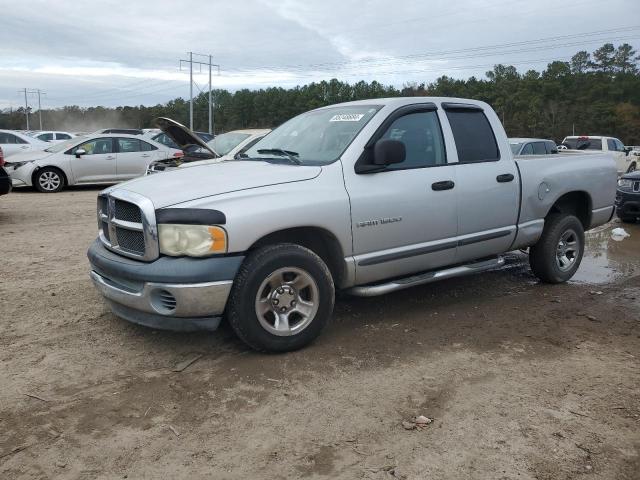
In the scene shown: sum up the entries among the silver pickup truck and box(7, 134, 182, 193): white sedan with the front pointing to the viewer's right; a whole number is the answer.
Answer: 0

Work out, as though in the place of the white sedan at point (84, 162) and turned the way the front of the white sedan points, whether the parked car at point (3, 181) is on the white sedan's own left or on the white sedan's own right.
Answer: on the white sedan's own left

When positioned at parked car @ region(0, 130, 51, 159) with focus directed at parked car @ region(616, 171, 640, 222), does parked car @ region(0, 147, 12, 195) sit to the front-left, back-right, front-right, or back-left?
front-right

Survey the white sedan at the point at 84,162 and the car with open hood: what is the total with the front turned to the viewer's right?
0

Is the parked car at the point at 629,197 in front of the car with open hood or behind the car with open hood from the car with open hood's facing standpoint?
behind

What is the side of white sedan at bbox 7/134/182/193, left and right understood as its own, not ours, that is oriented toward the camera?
left

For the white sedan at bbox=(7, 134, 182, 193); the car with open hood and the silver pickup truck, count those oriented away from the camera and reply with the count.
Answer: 0

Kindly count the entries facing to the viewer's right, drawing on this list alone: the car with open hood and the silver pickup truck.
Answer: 0

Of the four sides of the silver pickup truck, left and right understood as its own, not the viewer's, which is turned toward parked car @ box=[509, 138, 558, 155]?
back

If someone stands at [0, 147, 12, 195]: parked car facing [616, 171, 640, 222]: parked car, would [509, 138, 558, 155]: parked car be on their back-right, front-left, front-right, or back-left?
front-left

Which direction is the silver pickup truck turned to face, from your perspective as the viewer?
facing the viewer and to the left of the viewer

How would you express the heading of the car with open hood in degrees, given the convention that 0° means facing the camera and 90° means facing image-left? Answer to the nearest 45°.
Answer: approximately 45°
